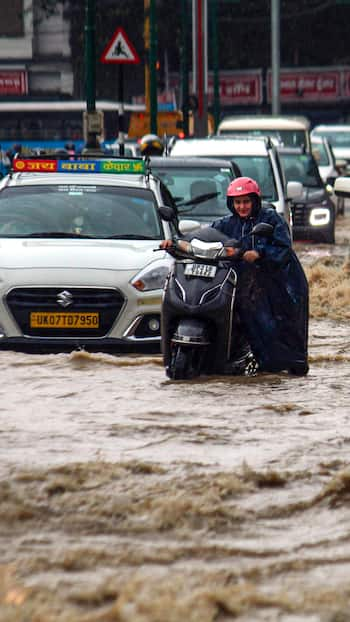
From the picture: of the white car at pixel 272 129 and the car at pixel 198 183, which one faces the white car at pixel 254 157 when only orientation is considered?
the white car at pixel 272 129

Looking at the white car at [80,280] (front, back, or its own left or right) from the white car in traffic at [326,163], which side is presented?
back

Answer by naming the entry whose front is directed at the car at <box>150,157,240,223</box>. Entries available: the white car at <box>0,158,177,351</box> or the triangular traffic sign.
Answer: the triangular traffic sign

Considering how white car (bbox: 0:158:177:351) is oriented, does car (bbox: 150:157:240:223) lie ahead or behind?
behind

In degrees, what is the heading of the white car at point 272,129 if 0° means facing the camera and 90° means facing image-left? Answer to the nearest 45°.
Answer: approximately 0°

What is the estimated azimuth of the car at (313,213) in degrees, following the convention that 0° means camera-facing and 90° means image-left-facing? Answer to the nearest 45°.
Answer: approximately 0°

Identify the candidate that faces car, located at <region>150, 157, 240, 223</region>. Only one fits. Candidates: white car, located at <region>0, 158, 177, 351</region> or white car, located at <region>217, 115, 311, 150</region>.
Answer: white car, located at <region>217, 115, 311, 150</region>

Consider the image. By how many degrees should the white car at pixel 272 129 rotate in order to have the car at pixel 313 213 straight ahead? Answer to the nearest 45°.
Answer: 0° — it already faces it

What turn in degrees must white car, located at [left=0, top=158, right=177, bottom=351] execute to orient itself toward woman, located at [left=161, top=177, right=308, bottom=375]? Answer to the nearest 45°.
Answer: approximately 45° to its left
